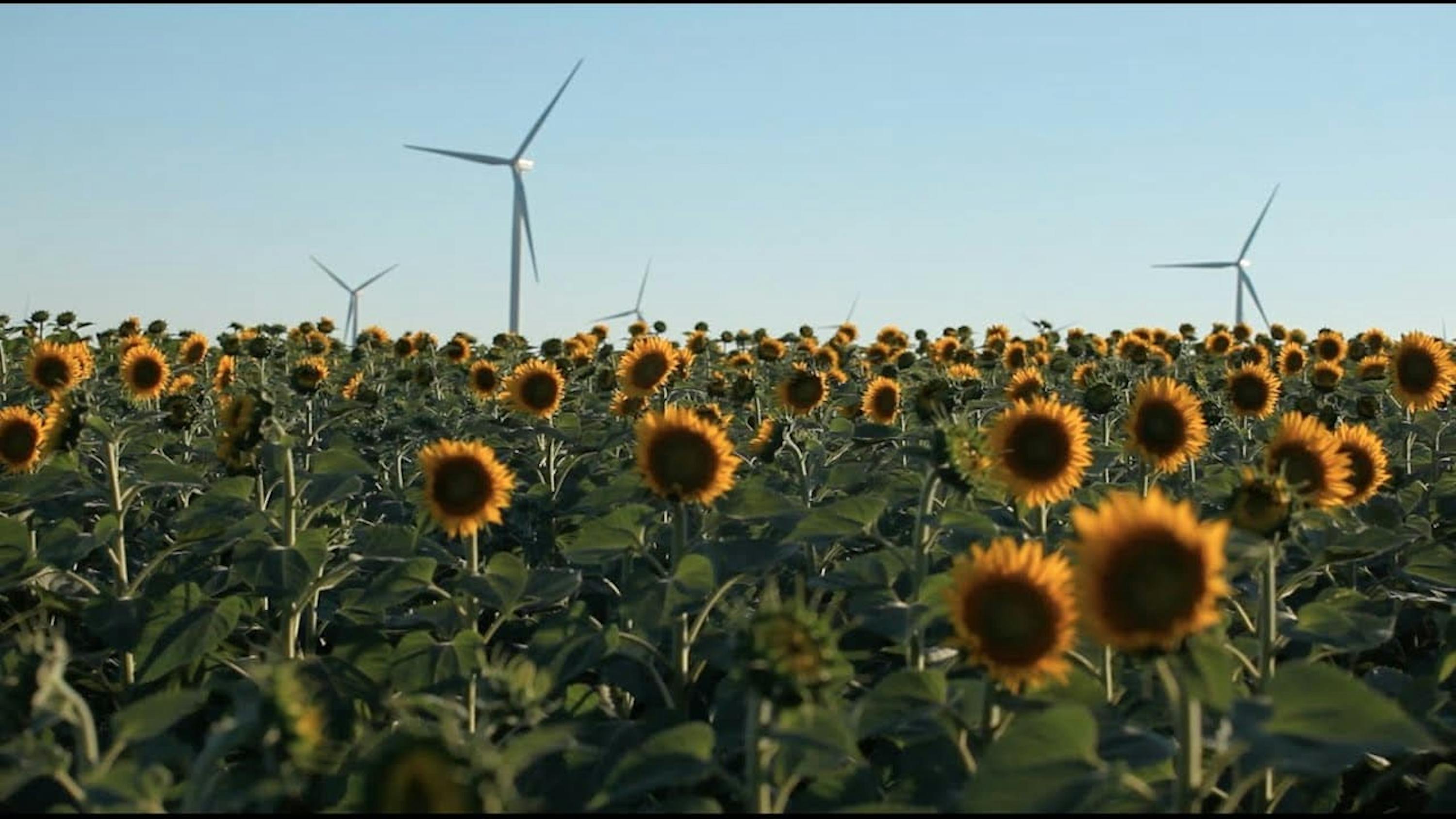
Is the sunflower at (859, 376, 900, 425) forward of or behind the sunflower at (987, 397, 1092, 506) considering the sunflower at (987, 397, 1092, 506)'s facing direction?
behind

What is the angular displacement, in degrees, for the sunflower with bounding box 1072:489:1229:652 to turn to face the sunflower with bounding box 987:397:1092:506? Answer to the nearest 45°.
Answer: approximately 180°

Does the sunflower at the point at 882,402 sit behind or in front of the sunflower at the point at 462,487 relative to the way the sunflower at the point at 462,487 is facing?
behind

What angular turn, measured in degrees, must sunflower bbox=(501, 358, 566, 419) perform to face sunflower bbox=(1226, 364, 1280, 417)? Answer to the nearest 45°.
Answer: approximately 90° to its left

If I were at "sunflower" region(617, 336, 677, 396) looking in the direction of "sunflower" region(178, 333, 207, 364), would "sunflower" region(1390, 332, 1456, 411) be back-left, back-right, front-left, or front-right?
back-right

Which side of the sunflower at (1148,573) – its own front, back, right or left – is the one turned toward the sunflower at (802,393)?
back

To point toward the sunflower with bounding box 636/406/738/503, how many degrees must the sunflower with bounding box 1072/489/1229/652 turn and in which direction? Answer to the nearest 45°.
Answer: approximately 135° to its right

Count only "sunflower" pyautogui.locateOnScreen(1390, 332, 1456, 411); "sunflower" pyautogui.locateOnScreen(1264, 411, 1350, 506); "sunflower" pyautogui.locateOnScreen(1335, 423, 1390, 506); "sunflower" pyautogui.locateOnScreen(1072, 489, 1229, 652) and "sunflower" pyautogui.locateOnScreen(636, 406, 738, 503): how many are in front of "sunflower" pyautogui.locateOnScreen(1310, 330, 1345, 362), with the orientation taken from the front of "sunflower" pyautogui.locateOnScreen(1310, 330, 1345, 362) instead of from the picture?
5

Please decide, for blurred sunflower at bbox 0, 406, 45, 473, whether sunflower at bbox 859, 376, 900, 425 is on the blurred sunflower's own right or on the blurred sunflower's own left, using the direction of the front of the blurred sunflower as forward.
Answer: on the blurred sunflower's own left

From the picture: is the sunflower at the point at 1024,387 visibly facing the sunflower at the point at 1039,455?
yes

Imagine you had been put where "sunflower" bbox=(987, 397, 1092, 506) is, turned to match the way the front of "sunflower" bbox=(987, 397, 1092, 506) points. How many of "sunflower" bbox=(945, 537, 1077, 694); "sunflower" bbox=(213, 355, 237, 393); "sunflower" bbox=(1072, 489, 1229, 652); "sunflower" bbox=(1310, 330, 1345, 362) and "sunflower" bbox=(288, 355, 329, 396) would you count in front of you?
2
